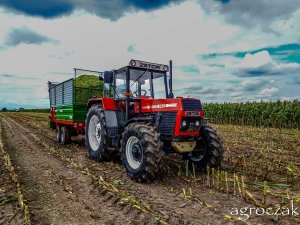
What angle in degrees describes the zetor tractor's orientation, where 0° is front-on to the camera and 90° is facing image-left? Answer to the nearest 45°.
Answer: approximately 315°

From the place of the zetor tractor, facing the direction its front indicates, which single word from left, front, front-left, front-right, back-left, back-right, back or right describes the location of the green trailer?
back
